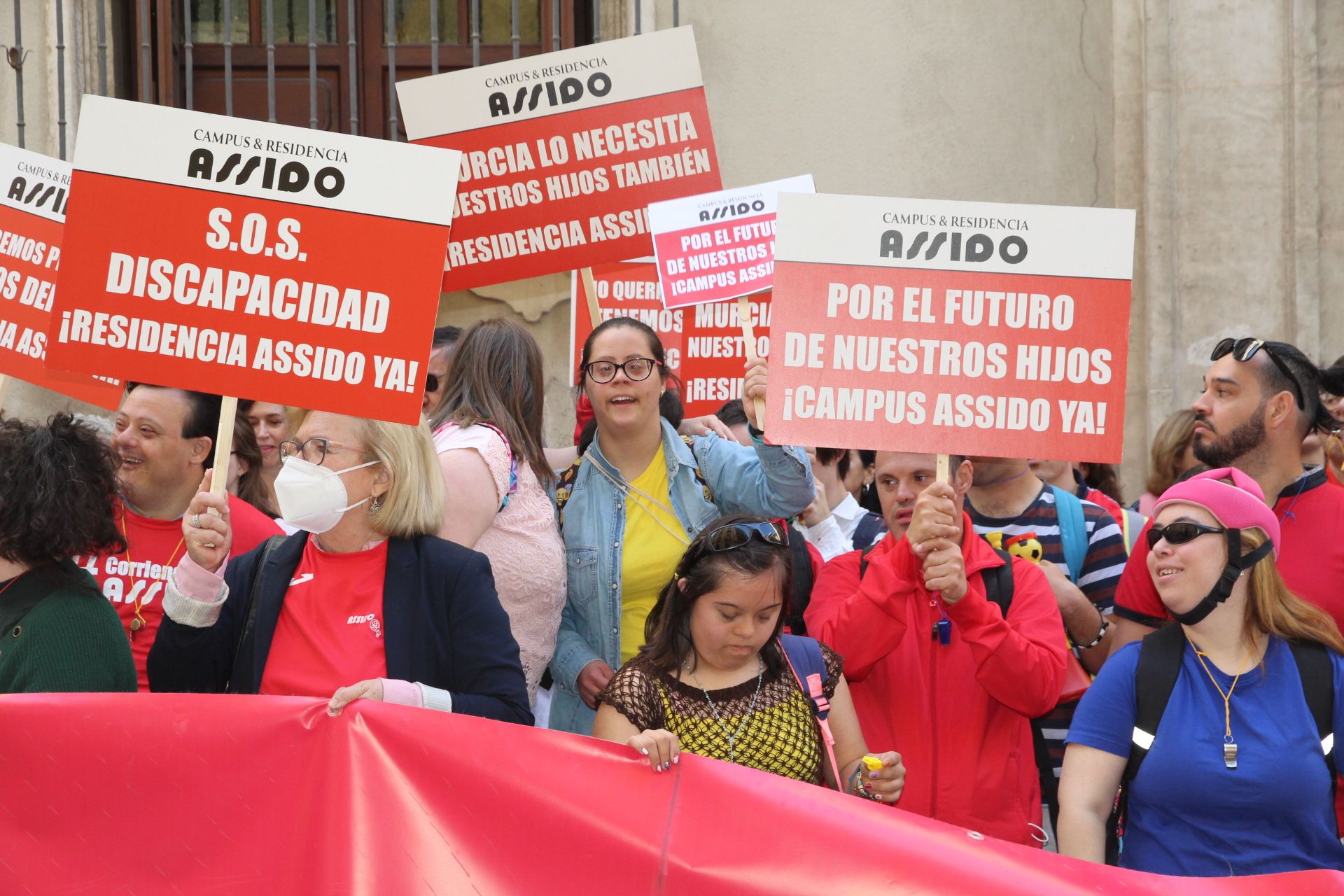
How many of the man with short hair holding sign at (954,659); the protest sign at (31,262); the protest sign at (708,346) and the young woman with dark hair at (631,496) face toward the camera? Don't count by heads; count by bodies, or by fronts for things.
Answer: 4

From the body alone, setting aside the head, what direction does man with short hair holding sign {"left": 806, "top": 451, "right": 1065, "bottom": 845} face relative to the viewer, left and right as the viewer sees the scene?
facing the viewer

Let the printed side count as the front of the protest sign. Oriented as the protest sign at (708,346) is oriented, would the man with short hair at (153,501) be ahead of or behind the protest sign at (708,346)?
ahead

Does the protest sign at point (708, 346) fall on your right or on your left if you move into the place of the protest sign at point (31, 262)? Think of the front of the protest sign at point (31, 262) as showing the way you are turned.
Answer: on your left

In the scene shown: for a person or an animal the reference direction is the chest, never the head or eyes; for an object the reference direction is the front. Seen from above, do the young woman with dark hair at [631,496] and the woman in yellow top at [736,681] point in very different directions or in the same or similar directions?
same or similar directions

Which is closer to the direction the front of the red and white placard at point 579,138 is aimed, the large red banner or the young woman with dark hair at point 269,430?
the large red banner

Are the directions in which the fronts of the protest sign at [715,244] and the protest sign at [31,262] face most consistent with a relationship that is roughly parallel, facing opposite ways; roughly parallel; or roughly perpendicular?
roughly parallel

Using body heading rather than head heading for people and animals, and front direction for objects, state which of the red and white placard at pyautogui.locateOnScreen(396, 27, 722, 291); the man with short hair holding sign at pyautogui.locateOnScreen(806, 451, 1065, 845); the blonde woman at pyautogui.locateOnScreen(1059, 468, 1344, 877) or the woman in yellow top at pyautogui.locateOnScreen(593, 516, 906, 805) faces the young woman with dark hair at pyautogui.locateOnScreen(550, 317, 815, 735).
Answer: the red and white placard

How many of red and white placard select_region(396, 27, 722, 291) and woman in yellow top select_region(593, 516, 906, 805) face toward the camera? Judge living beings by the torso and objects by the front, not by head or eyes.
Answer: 2

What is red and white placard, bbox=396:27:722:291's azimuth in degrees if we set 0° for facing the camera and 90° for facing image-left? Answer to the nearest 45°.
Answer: approximately 0°

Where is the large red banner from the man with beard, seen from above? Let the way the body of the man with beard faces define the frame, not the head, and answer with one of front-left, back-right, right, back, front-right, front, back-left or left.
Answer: front

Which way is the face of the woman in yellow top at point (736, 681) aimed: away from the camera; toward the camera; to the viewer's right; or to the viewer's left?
toward the camera

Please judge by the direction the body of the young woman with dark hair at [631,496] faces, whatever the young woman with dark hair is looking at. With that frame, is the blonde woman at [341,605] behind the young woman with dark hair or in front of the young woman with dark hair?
in front

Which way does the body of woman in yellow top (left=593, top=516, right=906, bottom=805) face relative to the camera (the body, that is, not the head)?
toward the camera
